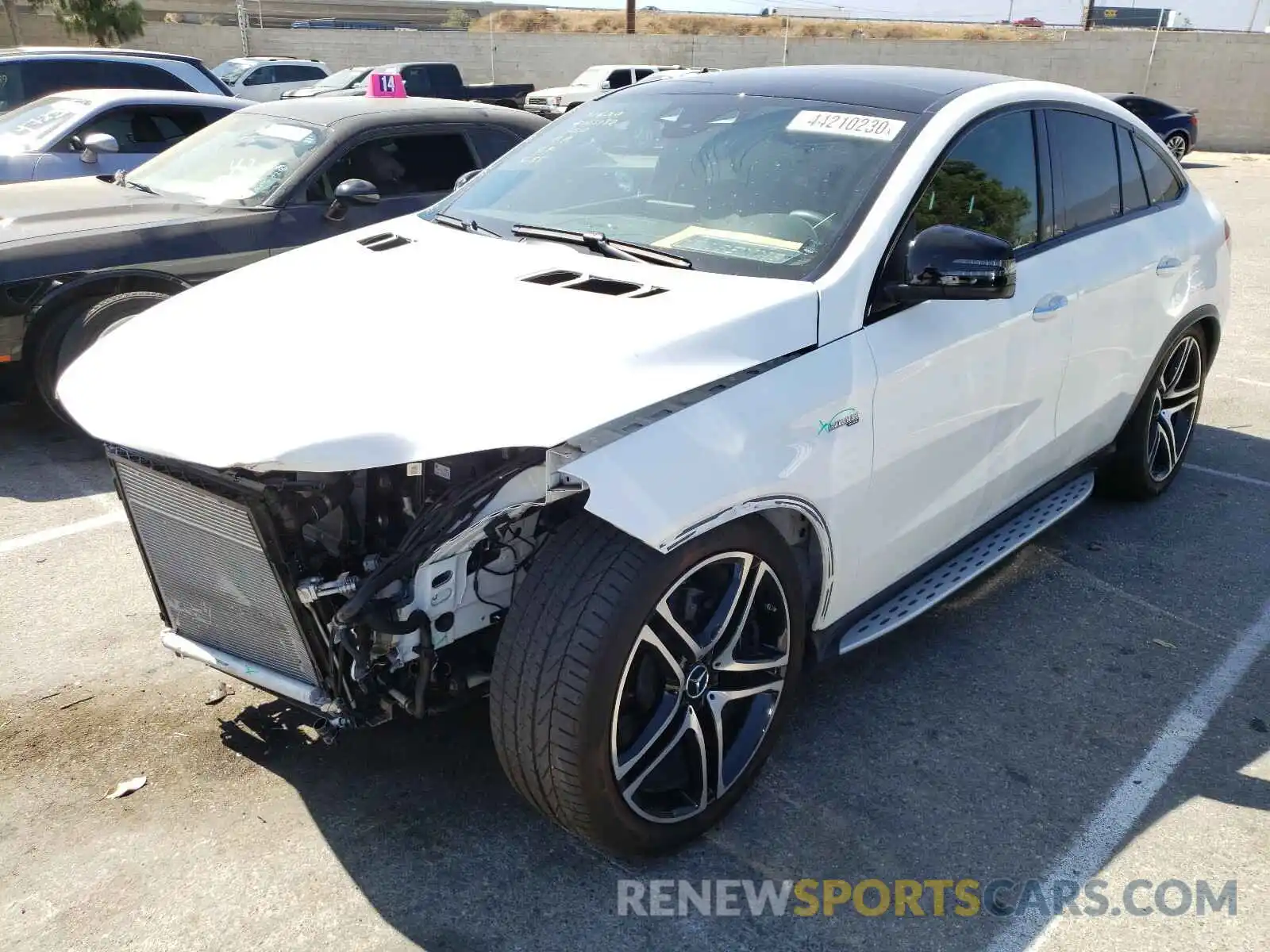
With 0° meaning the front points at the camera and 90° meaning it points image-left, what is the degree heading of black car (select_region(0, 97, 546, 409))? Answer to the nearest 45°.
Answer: approximately 45°

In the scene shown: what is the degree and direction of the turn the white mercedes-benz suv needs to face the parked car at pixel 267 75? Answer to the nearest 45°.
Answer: approximately 135° to its right

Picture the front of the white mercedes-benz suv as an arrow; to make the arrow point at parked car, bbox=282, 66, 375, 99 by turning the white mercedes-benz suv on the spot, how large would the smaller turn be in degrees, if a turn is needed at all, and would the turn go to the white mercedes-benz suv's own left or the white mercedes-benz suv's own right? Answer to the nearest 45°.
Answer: approximately 135° to the white mercedes-benz suv's own right

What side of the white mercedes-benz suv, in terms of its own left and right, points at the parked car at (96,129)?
right

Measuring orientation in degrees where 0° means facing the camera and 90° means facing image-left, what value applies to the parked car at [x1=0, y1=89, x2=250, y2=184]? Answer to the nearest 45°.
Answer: approximately 45°

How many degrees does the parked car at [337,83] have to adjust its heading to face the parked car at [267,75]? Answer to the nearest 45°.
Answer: approximately 90° to its right

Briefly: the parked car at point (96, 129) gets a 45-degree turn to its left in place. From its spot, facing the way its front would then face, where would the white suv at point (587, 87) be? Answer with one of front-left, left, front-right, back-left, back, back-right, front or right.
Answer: back-left

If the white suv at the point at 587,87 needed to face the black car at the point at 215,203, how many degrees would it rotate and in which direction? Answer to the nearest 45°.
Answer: approximately 45° to its left
